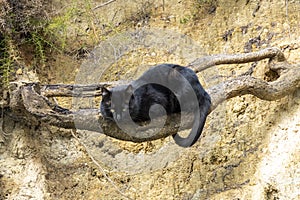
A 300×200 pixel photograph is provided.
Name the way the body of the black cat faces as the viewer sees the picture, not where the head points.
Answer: to the viewer's left
